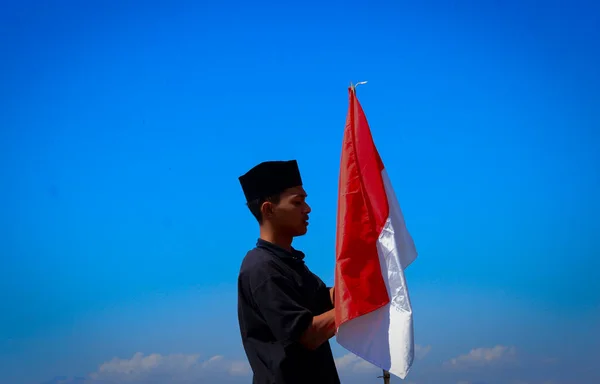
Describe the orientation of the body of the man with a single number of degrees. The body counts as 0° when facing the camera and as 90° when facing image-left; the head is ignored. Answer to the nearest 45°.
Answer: approximately 270°

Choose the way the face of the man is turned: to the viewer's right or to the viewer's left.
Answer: to the viewer's right
